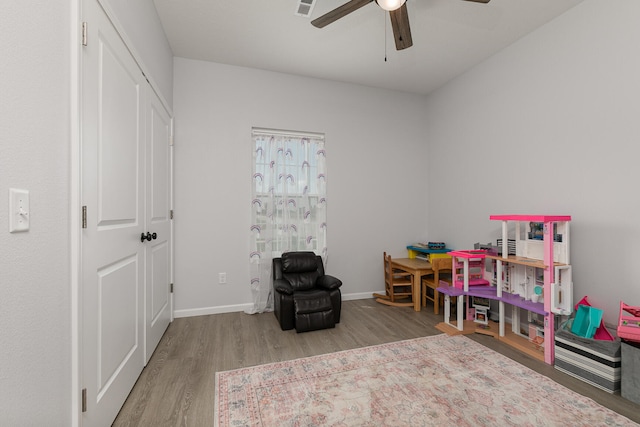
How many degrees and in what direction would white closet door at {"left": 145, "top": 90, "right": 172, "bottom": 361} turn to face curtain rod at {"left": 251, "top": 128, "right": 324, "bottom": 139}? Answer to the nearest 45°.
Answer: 0° — it already faces it

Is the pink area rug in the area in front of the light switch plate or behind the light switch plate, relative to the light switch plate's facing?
in front

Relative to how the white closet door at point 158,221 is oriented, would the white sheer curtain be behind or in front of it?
in front

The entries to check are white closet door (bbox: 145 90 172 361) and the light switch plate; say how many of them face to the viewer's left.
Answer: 0

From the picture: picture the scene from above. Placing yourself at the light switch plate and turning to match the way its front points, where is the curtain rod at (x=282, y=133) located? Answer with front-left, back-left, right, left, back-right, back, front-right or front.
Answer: left

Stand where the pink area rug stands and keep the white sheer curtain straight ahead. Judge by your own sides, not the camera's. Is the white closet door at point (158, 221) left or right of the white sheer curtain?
left

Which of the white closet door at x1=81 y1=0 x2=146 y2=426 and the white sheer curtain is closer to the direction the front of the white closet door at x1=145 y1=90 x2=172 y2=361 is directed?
the white sheer curtain

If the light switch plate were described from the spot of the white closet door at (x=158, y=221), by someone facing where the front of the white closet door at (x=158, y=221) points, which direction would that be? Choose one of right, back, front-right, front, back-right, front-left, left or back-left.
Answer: right

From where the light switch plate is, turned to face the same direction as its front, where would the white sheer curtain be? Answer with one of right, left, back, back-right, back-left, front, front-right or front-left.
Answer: left

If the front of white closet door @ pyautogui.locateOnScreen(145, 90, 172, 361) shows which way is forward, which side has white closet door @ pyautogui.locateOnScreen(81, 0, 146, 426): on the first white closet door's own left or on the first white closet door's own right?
on the first white closet door's own right

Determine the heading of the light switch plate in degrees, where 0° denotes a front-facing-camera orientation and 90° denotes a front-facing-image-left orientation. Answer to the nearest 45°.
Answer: approximately 315°

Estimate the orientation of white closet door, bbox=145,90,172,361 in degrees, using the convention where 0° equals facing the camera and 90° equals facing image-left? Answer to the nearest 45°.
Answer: approximately 270°
